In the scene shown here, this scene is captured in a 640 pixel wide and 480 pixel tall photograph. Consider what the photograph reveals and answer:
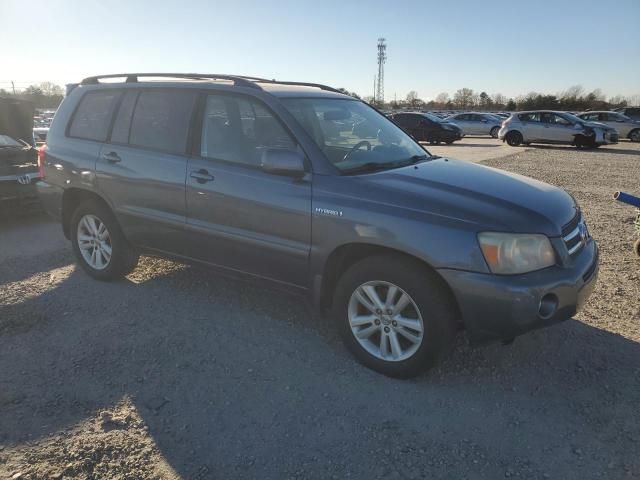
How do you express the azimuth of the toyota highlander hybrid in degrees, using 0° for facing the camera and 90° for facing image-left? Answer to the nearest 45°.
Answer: approximately 315°

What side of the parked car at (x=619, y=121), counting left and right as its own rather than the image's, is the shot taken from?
right

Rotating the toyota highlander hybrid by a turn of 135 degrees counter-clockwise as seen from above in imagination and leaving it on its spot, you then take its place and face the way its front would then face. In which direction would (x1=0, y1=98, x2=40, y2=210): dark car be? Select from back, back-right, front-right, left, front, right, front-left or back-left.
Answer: front-left

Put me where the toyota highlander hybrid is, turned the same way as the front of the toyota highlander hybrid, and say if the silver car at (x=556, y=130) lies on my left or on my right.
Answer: on my left

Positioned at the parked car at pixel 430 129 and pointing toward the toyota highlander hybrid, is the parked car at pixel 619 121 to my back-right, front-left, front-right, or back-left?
back-left

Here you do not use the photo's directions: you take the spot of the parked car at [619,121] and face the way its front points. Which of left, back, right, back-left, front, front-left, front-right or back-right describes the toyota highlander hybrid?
right

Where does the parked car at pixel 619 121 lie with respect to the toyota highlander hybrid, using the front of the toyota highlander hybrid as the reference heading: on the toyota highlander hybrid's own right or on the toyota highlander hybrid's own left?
on the toyota highlander hybrid's own left

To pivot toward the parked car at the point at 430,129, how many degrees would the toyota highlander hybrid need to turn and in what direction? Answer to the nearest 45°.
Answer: approximately 135° to its left

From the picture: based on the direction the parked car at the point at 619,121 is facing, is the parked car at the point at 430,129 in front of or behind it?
behind

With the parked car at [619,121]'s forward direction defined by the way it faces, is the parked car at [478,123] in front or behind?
behind
